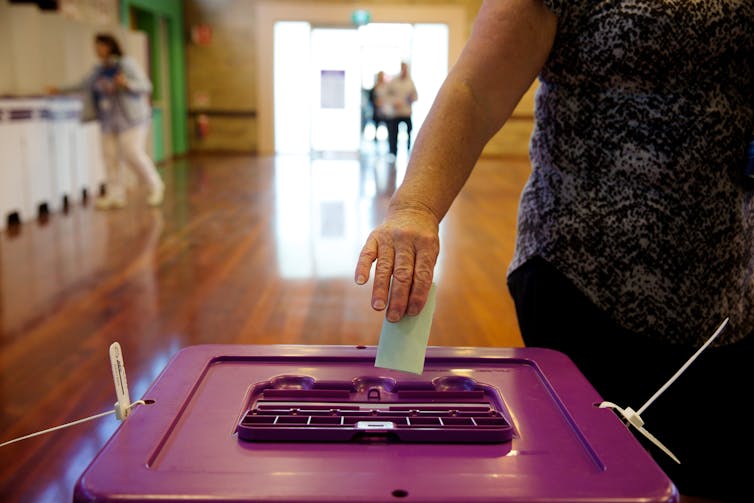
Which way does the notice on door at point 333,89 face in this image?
toward the camera

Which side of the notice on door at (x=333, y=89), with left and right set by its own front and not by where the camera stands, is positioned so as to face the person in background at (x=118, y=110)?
front

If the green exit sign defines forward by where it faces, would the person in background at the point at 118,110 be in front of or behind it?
in front

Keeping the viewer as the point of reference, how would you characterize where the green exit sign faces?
facing the viewer

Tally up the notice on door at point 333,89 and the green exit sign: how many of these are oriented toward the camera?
2

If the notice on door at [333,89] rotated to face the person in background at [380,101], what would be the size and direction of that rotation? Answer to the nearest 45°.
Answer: approximately 45° to its left

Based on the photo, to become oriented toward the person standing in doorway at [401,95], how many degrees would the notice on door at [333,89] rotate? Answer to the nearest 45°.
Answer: approximately 45° to its left

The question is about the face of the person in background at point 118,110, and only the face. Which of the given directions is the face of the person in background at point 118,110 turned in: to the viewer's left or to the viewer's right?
to the viewer's left

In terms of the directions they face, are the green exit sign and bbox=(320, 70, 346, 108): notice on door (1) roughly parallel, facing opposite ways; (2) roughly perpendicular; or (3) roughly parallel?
roughly parallel
